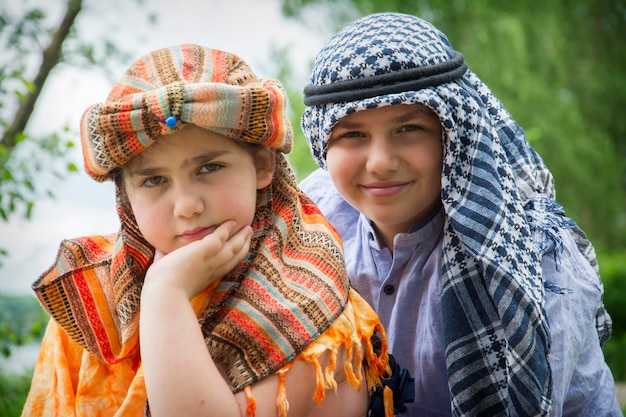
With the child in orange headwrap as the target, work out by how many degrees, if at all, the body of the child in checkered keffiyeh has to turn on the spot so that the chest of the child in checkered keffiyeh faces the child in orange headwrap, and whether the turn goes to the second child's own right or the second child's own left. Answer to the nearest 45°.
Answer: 0° — they already face them

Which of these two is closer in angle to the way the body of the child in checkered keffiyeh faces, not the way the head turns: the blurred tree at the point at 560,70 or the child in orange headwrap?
the child in orange headwrap

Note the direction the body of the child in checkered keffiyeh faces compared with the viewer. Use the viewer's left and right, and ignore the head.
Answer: facing the viewer and to the left of the viewer

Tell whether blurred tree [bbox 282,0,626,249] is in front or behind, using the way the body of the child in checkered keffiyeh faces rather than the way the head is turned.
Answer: behind

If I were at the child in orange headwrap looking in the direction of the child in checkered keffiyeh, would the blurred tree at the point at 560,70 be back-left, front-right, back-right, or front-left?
front-left

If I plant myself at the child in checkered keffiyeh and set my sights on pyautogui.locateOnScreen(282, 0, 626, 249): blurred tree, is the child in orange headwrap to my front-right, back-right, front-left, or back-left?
back-left

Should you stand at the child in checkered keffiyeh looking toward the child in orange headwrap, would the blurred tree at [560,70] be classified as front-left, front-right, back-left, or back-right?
back-right
